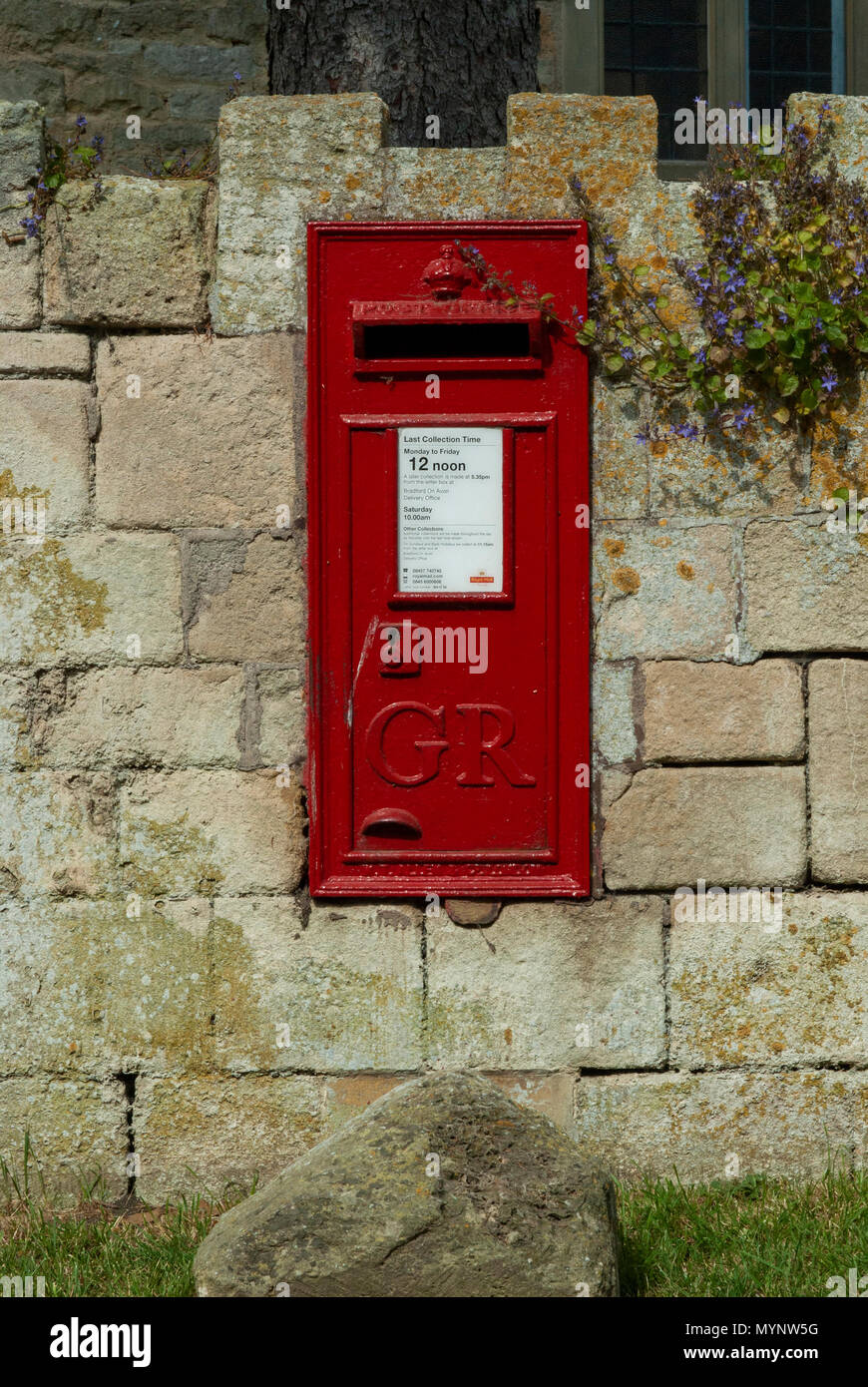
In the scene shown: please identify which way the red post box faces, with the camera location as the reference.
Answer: facing the viewer
